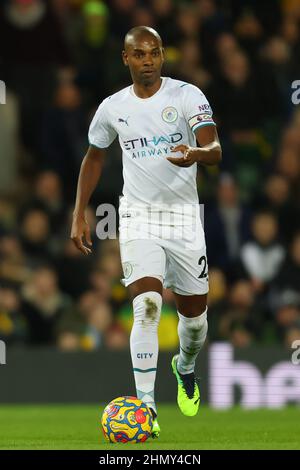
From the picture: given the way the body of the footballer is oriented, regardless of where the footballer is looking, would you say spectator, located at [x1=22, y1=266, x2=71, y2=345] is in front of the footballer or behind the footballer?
behind

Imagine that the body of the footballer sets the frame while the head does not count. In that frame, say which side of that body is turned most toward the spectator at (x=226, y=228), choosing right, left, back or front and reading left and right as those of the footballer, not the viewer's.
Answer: back

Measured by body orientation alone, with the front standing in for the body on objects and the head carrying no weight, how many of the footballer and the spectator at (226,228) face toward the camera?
2

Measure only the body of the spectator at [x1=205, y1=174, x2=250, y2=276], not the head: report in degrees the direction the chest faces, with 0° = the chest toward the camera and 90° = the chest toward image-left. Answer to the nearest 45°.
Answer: approximately 0°

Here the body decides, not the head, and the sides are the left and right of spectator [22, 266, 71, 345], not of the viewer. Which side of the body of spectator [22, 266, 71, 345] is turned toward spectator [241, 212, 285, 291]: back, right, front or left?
left

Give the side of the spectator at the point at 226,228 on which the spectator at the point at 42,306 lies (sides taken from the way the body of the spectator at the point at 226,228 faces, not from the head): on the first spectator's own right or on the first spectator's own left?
on the first spectator's own right
